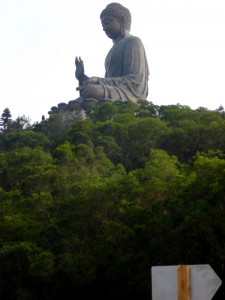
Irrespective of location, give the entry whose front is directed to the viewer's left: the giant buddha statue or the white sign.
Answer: the giant buddha statue

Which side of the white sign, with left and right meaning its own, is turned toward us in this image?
back

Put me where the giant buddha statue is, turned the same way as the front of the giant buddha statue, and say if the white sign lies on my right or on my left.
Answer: on my left

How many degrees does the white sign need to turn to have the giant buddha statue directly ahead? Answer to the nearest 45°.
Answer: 0° — it already faces it

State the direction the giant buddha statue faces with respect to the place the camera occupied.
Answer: facing to the left of the viewer
